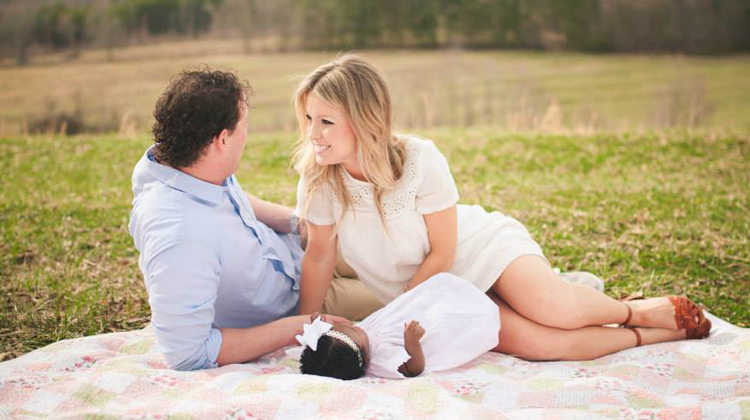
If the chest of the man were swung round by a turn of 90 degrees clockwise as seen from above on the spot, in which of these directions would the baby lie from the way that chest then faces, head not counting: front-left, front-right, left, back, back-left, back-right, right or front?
left

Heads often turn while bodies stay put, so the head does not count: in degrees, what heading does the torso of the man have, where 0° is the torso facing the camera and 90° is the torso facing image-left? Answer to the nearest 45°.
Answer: approximately 270°

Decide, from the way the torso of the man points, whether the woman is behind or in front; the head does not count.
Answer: in front
